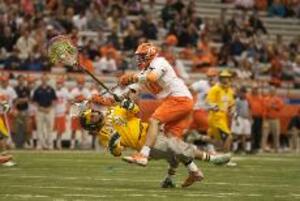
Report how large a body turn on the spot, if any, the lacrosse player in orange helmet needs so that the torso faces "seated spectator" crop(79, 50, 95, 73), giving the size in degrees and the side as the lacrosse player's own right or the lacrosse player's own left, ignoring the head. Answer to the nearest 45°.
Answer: approximately 90° to the lacrosse player's own right

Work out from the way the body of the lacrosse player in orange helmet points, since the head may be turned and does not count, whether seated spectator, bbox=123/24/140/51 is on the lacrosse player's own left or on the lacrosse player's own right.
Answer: on the lacrosse player's own right

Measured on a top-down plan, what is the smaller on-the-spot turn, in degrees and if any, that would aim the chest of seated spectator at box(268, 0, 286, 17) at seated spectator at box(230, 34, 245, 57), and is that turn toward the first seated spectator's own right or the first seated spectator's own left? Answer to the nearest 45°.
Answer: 0° — they already face them

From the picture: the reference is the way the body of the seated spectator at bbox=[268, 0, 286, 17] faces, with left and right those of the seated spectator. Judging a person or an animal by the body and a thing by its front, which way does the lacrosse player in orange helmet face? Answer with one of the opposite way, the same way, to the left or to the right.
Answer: to the right

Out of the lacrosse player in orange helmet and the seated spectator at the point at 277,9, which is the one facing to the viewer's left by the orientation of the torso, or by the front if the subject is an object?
the lacrosse player in orange helmet

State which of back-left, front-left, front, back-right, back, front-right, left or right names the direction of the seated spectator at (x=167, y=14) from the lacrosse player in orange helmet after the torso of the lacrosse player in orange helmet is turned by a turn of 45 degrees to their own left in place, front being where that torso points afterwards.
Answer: back-right

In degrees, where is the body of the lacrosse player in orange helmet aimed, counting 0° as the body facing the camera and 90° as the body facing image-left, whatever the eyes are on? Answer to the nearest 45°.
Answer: approximately 90°
